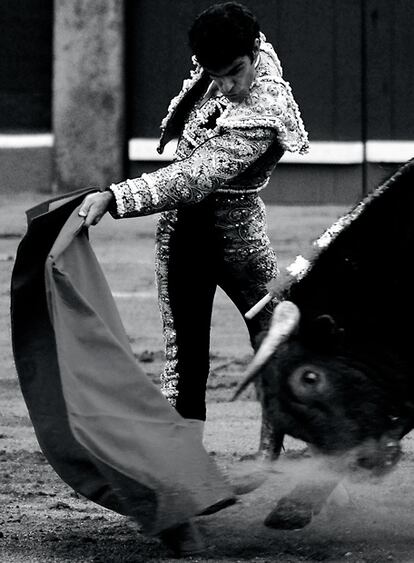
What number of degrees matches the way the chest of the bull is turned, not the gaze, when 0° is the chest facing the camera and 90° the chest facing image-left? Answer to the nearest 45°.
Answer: approximately 90°

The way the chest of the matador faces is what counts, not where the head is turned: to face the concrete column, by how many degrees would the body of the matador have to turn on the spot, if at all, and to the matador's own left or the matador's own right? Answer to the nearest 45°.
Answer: approximately 135° to the matador's own right

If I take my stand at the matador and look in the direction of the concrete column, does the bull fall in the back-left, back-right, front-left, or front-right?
back-right

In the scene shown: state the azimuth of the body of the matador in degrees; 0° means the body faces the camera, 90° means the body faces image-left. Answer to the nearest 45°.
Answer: approximately 45°

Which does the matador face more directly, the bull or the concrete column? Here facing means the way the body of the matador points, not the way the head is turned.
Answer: the bull

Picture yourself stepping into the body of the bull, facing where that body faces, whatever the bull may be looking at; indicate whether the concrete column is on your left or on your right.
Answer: on your right

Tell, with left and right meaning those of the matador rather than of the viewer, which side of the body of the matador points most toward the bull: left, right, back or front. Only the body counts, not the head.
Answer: left

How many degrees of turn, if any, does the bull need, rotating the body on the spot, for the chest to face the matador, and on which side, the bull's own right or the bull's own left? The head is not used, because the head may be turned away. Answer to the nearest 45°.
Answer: approximately 45° to the bull's own right
